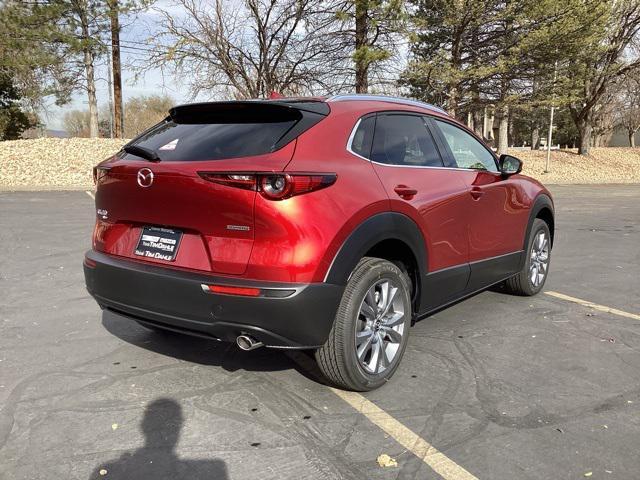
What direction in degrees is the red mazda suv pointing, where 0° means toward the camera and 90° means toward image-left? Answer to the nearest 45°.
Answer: approximately 225°

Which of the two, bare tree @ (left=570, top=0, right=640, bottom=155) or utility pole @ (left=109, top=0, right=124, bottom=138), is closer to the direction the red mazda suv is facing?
the bare tree

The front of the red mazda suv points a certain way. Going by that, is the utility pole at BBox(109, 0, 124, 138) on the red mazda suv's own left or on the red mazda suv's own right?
on the red mazda suv's own left
